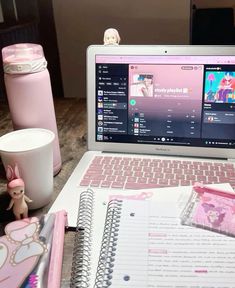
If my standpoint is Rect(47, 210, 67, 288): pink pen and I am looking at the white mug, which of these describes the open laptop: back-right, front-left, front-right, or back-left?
front-right

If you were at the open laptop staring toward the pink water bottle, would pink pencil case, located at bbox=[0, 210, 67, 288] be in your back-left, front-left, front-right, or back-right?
front-left

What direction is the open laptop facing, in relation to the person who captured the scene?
facing the viewer
